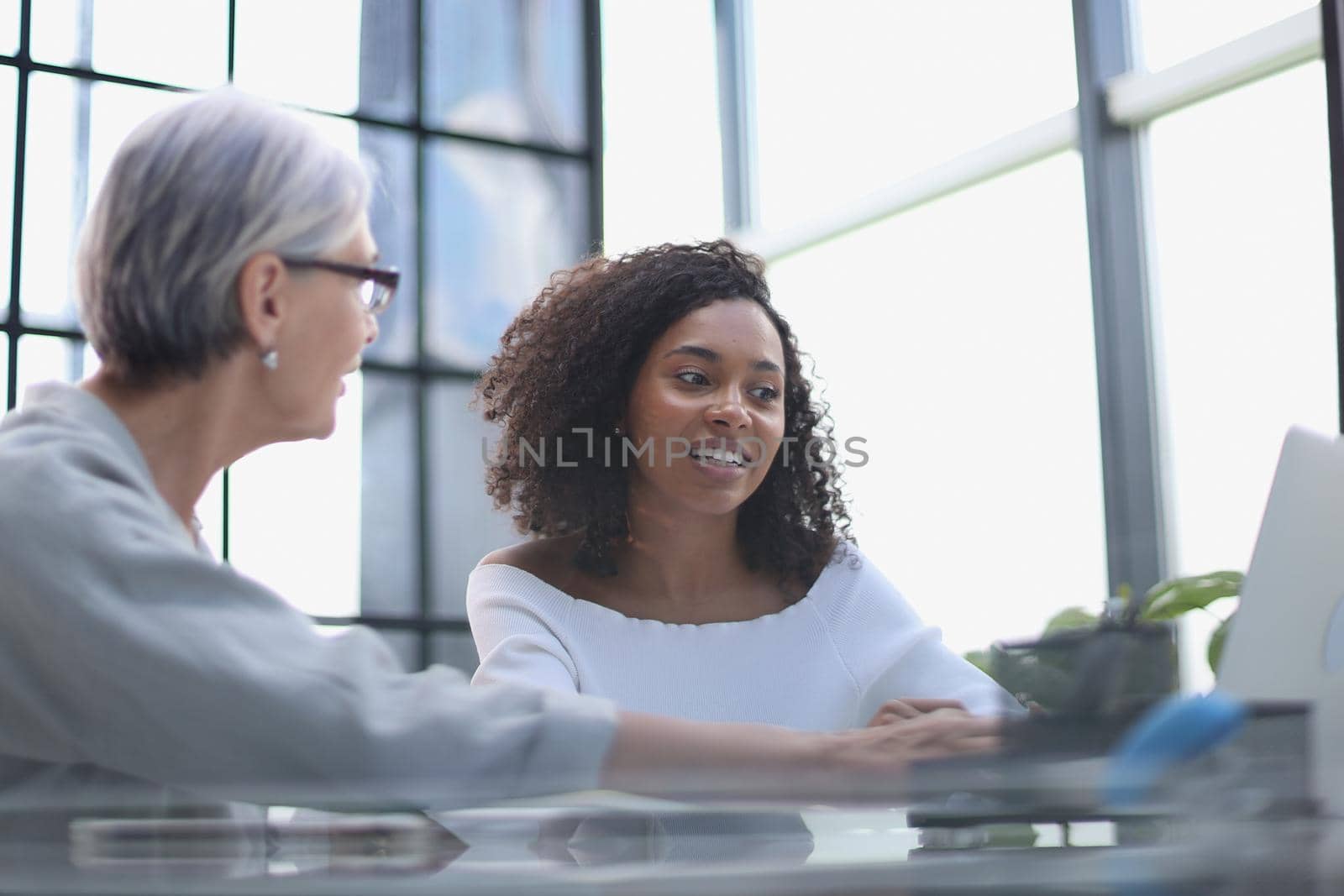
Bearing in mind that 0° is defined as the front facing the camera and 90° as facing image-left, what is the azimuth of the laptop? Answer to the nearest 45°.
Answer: approximately 135°

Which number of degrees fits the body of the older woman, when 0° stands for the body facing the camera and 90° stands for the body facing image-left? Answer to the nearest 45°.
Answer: approximately 270°

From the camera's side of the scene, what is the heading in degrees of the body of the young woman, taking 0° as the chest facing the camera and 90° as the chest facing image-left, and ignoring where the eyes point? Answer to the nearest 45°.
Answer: approximately 0°

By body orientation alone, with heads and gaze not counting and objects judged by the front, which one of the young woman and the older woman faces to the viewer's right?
the older woman

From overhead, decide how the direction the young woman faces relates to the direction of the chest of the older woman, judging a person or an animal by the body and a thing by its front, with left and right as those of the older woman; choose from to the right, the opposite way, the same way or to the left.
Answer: to the right
